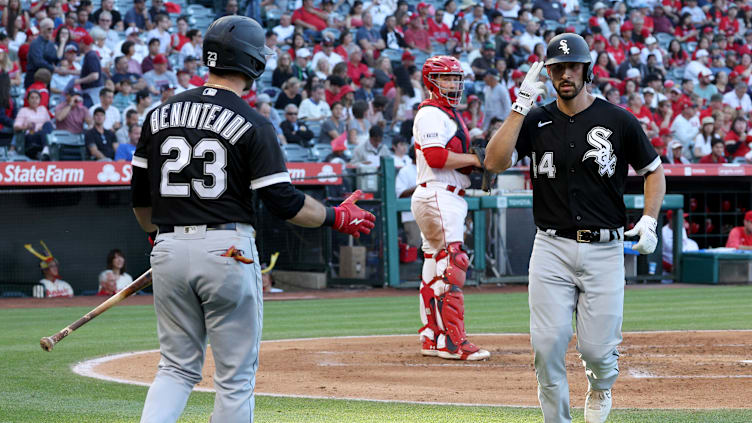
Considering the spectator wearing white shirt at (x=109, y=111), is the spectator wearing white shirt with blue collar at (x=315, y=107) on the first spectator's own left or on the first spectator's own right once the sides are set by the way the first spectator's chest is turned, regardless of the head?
on the first spectator's own left

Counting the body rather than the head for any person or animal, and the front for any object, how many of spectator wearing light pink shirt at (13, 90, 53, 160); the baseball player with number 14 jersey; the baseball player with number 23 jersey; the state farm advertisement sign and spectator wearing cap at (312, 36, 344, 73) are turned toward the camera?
4

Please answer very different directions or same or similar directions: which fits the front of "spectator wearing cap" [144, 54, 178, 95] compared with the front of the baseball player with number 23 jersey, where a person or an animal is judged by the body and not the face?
very different directions

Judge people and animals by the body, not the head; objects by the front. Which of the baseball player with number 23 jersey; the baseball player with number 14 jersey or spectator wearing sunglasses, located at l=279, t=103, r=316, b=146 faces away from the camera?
the baseball player with number 23 jersey

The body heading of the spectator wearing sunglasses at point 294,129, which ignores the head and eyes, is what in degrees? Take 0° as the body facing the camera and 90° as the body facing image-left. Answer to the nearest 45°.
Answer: approximately 315°

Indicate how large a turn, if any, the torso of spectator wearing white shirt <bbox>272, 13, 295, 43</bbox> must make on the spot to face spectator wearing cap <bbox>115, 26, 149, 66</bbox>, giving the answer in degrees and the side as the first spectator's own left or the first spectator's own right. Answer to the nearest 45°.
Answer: approximately 45° to the first spectator's own right

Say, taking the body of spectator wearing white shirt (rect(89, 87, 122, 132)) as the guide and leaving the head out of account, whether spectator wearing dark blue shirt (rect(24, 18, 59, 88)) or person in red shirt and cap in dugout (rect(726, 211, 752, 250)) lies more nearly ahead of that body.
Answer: the person in red shirt and cap in dugout

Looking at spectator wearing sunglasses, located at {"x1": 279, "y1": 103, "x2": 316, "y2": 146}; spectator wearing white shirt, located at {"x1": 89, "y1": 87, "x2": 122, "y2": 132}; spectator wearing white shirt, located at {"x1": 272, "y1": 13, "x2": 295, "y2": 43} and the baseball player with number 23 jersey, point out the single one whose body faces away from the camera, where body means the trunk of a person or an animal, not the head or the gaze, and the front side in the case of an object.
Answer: the baseball player with number 23 jersey
